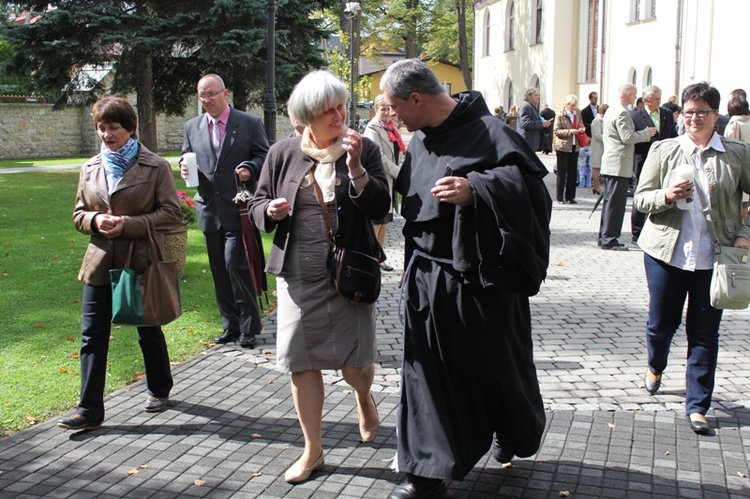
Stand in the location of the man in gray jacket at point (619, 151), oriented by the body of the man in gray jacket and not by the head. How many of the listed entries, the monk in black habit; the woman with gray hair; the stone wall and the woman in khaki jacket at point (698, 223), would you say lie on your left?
1

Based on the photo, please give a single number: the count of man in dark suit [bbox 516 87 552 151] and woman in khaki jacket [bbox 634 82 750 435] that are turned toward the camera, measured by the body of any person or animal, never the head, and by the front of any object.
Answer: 1

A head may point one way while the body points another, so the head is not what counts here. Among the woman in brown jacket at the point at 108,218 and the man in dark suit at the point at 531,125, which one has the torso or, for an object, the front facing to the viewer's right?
the man in dark suit

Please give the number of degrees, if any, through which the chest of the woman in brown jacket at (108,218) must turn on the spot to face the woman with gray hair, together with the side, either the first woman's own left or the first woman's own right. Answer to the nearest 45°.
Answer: approximately 90° to the first woman's own left

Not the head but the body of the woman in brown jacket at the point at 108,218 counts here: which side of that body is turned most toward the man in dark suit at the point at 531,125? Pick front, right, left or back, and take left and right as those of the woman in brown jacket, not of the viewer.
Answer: back

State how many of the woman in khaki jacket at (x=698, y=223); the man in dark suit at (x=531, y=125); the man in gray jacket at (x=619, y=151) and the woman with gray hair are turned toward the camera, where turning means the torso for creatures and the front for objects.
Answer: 2

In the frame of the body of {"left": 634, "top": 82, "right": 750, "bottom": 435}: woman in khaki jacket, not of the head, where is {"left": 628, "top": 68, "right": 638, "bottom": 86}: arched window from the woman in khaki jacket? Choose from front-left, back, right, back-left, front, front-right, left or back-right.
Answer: back

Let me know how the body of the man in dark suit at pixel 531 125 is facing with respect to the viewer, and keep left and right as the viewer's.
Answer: facing to the right of the viewer

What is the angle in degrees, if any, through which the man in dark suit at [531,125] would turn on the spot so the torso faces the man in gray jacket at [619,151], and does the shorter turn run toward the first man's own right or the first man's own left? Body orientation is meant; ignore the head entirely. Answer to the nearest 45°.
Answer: approximately 90° to the first man's own right

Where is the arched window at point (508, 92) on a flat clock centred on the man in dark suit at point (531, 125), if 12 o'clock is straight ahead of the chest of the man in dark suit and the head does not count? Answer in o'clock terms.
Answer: The arched window is roughly at 9 o'clock from the man in dark suit.

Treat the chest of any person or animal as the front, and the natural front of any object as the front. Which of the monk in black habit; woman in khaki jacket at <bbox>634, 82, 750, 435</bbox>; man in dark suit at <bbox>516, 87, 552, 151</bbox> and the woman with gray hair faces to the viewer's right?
the man in dark suit

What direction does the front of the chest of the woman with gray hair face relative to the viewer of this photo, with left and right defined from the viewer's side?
facing the viewer

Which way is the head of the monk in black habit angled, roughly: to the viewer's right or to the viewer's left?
to the viewer's left

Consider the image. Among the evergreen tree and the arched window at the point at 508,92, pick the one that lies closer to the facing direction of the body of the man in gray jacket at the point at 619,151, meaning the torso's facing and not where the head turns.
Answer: the arched window
